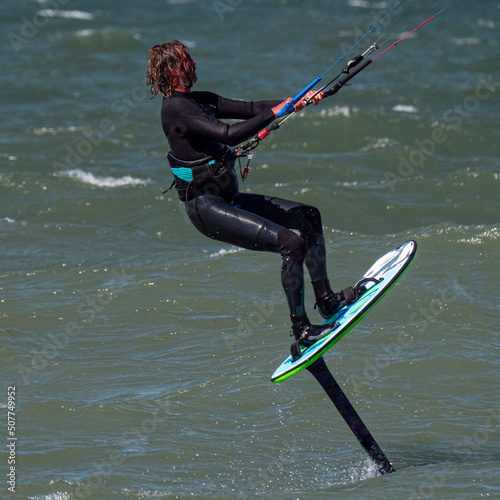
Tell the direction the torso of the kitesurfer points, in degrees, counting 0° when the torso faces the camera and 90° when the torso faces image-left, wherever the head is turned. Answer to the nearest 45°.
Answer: approximately 270°
